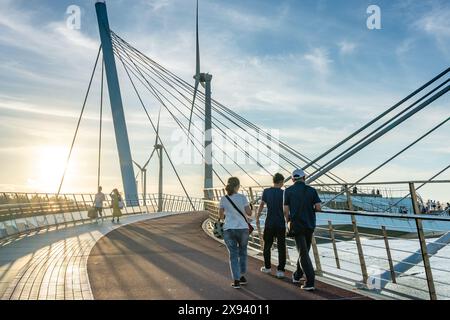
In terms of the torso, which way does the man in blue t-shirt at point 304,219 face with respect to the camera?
away from the camera

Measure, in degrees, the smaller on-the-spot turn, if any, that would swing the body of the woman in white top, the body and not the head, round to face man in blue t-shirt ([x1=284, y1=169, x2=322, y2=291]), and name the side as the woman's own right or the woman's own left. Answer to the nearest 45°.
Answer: approximately 90° to the woman's own right

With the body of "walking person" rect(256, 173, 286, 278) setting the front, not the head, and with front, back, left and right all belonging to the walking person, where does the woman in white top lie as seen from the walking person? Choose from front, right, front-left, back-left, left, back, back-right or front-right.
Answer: back-left

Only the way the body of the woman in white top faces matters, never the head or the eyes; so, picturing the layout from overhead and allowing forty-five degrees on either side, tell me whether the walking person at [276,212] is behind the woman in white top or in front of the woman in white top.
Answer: in front

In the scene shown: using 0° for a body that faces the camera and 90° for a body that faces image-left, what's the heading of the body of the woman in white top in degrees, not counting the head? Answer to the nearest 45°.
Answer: approximately 180°

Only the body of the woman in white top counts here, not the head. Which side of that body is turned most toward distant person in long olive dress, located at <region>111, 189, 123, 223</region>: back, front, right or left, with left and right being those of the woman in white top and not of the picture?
front

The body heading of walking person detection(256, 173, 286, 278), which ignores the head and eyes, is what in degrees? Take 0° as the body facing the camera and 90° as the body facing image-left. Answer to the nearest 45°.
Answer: approximately 180°

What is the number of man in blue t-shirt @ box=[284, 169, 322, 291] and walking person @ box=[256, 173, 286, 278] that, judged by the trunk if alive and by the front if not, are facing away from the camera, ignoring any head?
2

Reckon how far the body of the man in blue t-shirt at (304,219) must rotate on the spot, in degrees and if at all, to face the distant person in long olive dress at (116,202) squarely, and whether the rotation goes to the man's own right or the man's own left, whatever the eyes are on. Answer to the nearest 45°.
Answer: approximately 45° to the man's own left
